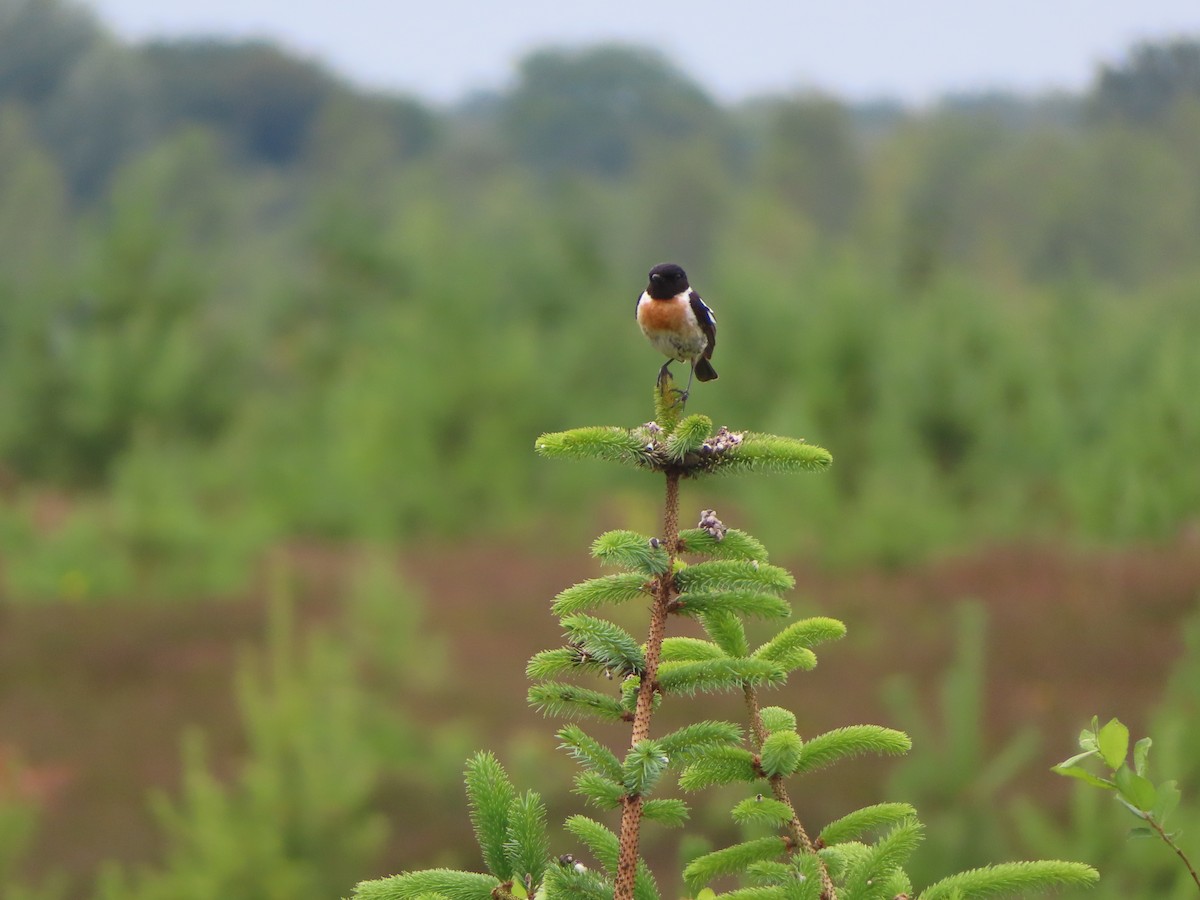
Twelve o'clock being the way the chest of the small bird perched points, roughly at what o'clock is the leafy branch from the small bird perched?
The leafy branch is roughly at 10 o'clock from the small bird perched.

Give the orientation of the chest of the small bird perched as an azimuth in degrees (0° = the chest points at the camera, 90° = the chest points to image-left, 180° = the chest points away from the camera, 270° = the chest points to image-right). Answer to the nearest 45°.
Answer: approximately 45°
